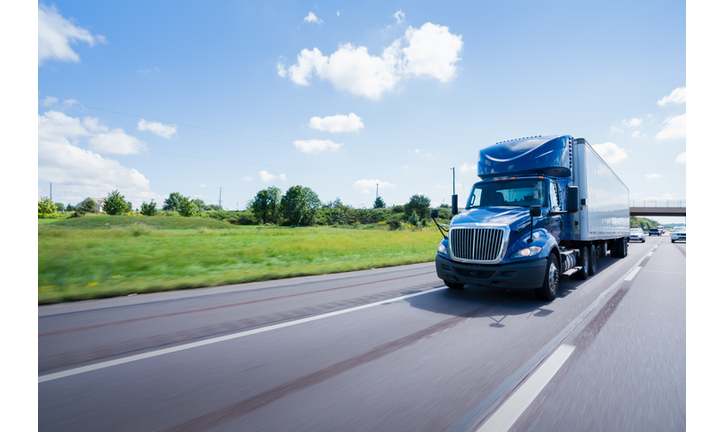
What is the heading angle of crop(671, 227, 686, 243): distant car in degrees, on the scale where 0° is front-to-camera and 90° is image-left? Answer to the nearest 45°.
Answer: approximately 0°

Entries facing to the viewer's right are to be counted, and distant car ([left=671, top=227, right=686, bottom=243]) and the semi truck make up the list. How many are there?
0

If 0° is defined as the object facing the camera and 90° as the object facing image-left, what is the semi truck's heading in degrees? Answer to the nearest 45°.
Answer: approximately 45°

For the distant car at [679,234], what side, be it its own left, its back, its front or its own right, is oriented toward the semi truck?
front

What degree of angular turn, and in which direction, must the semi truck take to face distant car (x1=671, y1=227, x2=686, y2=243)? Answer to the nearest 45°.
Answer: approximately 135° to its right
